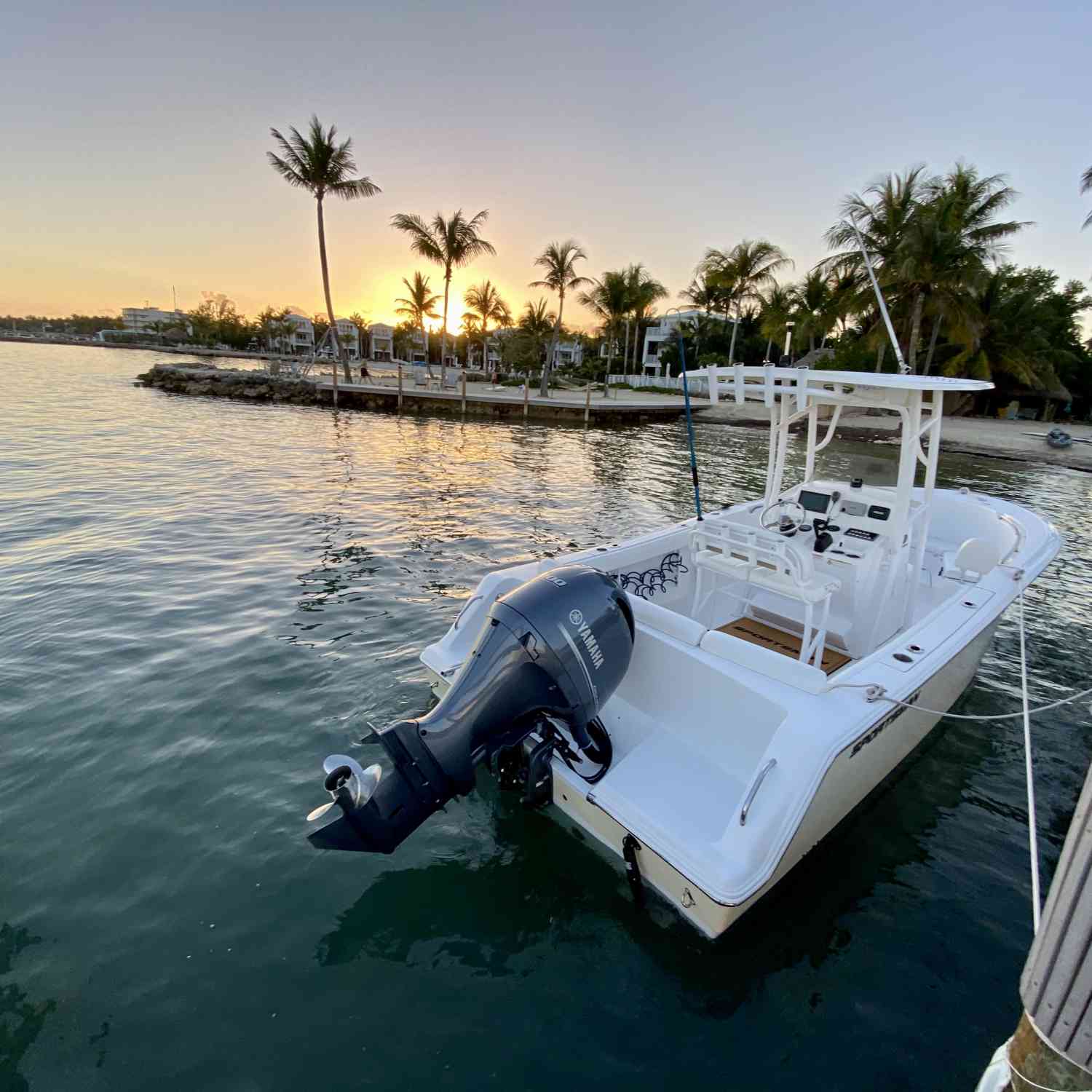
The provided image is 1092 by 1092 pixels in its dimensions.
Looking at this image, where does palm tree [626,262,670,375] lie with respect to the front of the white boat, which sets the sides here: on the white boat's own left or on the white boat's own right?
on the white boat's own left

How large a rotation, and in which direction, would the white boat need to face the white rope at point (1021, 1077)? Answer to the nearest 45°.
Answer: approximately 90° to its right

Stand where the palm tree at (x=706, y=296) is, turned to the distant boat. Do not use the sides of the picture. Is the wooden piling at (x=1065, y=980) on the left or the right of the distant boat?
right

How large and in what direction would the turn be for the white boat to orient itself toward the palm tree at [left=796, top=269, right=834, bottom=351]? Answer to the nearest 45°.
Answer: approximately 45° to its left

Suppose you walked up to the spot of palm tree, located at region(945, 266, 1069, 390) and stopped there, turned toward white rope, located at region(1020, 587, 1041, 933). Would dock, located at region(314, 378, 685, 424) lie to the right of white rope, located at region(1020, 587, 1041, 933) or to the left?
right

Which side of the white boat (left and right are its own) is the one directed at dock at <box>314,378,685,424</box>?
left

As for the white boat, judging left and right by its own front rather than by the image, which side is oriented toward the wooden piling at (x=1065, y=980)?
right

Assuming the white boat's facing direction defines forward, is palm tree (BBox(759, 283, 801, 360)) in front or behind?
in front

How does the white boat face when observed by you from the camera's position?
facing away from the viewer and to the right of the viewer

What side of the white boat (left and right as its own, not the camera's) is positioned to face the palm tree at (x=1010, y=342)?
front

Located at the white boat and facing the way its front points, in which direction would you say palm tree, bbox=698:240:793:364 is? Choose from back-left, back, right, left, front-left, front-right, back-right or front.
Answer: front-left

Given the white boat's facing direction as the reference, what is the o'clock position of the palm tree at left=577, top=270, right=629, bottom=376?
The palm tree is roughly at 10 o'clock from the white boat.
